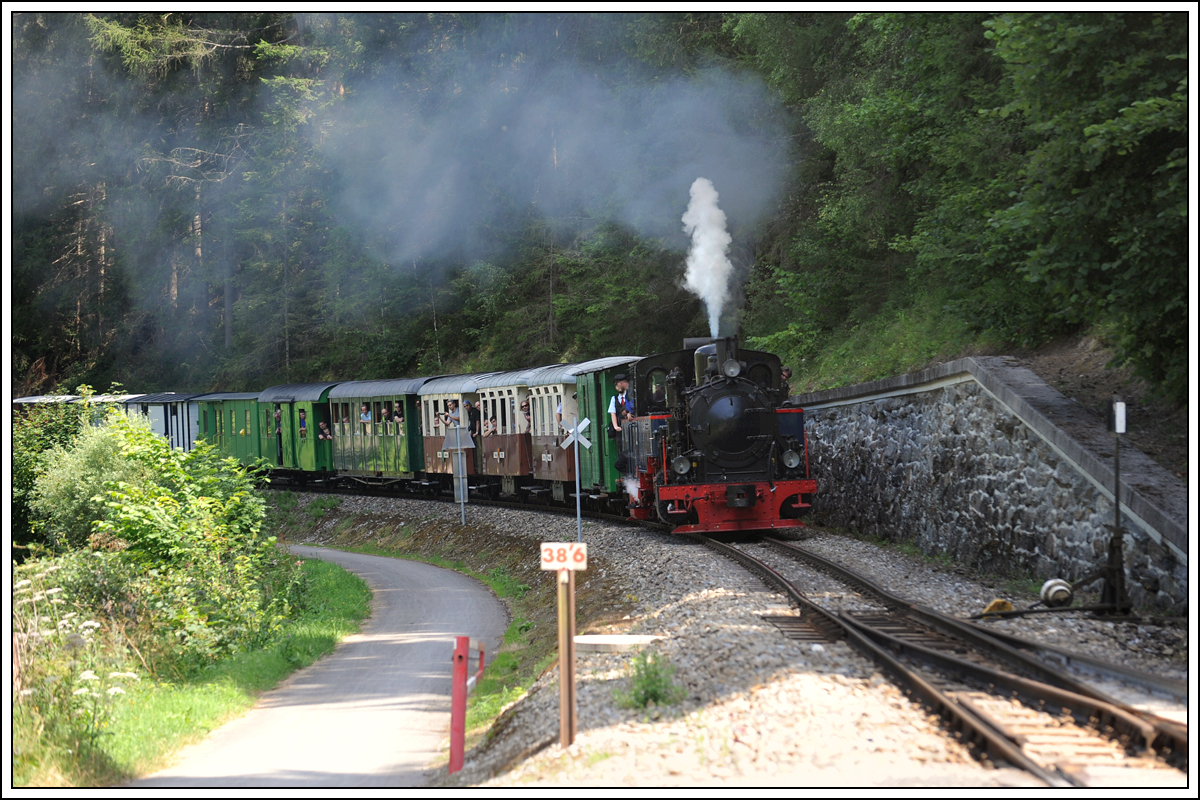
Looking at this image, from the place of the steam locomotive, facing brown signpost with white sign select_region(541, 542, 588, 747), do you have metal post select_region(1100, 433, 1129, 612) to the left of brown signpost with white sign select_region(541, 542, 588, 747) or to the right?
left

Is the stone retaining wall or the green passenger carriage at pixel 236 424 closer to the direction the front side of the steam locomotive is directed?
the stone retaining wall

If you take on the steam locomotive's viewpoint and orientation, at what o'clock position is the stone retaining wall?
The stone retaining wall is roughly at 10 o'clock from the steam locomotive.

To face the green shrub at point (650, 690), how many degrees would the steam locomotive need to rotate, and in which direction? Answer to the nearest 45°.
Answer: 0° — it already faces it

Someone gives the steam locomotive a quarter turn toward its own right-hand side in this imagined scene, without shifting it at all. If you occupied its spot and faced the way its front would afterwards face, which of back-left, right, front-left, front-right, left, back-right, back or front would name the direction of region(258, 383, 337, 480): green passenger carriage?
front-right

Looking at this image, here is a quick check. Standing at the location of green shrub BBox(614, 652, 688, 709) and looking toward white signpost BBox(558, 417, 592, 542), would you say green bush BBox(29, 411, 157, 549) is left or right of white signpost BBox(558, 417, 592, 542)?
left

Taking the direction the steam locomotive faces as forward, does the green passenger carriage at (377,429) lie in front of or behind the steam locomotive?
behind

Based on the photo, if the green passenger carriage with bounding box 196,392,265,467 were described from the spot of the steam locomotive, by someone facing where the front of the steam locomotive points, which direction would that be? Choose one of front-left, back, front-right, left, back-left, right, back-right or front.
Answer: back-right

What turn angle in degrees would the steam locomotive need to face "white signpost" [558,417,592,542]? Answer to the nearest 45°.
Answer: approximately 90° to its right

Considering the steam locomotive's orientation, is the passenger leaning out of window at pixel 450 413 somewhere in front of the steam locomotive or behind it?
behind

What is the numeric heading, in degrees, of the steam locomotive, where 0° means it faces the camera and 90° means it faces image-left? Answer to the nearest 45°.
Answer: approximately 0°

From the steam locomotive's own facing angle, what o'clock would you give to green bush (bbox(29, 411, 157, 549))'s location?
The green bush is roughly at 3 o'clock from the steam locomotive.
